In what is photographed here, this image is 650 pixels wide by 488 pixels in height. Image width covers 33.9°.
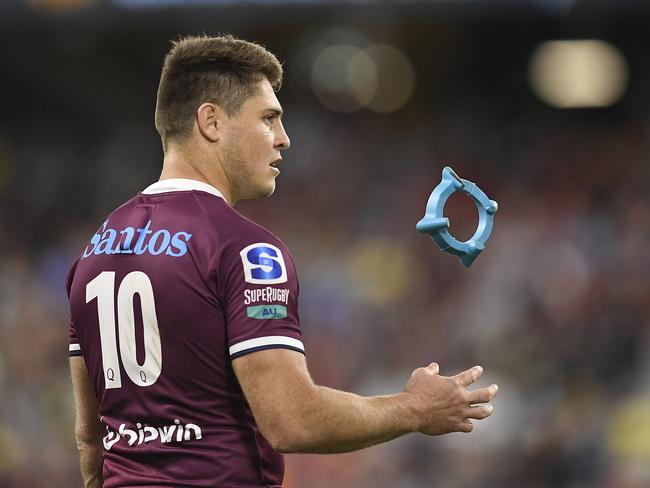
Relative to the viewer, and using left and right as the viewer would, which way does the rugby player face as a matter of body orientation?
facing away from the viewer and to the right of the viewer

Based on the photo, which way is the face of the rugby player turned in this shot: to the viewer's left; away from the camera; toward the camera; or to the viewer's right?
to the viewer's right
